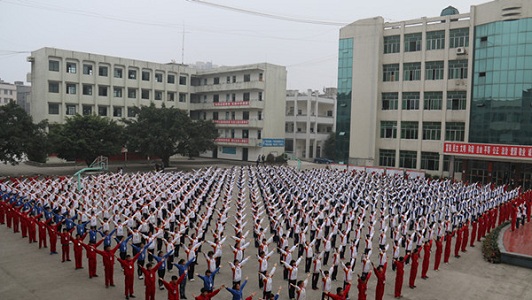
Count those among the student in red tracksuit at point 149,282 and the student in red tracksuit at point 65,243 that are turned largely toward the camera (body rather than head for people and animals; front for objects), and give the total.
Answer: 2

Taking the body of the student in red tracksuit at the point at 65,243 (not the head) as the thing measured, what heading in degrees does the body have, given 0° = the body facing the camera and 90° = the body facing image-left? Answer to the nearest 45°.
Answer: approximately 0°

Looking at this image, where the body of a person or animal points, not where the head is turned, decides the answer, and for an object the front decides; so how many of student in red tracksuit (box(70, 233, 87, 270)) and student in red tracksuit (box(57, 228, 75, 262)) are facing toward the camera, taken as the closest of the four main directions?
2

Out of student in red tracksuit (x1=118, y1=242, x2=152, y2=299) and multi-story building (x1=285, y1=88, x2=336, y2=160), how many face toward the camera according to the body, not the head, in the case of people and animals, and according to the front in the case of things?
2

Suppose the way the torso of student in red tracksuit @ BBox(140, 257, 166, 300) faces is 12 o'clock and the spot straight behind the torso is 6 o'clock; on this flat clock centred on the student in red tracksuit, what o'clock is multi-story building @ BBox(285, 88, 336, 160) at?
The multi-story building is roughly at 7 o'clock from the student in red tracksuit.

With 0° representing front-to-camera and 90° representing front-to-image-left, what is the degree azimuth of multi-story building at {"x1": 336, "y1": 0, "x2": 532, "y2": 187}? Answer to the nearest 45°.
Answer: approximately 45°

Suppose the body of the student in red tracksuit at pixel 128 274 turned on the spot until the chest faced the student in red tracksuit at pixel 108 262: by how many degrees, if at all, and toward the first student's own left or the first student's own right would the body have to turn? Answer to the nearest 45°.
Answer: approximately 135° to the first student's own right

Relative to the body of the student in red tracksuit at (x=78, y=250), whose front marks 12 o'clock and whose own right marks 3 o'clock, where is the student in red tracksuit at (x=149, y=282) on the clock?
the student in red tracksuit at (x=149, y=282) is roughly at 11 o'clock from the student in red tracksuit at (x=78, y=250).
